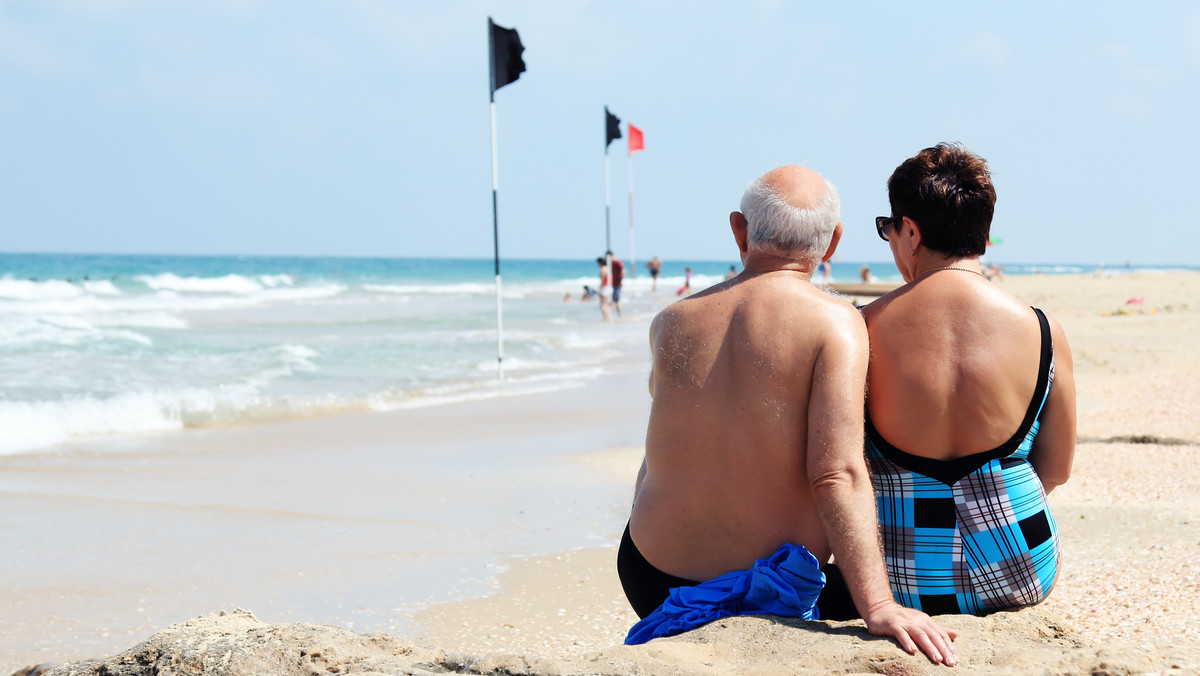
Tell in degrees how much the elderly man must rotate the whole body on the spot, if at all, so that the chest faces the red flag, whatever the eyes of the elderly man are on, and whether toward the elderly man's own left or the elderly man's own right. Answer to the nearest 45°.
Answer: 0° — they already face it

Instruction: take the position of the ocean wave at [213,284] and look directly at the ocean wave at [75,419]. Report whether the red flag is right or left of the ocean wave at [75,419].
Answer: left

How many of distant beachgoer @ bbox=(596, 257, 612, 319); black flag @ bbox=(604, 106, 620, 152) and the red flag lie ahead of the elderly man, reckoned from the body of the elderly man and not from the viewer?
3

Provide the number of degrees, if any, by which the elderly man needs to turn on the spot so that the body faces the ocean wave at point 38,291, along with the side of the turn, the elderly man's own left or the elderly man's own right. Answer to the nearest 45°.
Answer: approximately 45° to the elderly man's own left

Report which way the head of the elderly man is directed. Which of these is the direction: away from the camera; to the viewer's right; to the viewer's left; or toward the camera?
away from the camera

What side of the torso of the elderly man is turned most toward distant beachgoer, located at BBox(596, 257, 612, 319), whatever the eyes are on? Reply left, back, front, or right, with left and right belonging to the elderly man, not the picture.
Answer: front

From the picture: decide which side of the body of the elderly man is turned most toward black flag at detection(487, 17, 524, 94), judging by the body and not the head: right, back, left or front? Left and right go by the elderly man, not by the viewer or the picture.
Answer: front

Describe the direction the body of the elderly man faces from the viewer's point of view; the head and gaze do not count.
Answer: away from the camera

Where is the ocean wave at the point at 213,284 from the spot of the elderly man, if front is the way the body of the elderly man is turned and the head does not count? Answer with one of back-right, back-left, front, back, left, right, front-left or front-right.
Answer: front-left

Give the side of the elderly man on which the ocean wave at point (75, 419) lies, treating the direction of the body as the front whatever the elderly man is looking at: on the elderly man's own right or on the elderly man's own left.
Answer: on the elderly man's own left

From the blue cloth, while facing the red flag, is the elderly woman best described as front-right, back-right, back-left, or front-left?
front-right

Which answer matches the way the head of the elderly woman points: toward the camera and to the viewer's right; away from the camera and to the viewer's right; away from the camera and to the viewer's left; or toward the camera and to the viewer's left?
away from the camera and to the viewer's left
